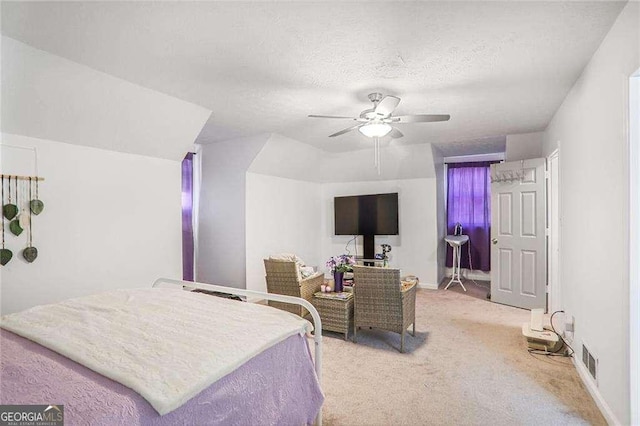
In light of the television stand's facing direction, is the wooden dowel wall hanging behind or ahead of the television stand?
ahead

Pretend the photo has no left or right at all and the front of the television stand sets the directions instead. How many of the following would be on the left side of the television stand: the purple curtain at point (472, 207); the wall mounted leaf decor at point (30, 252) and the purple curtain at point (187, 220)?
1

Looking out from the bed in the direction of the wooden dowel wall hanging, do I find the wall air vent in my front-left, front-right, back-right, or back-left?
back-right

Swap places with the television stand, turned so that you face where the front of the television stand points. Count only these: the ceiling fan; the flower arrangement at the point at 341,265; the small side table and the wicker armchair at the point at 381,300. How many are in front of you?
4

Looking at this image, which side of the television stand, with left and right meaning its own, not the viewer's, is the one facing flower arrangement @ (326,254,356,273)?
front

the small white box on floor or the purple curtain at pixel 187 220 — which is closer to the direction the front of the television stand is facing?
the small white box on floor

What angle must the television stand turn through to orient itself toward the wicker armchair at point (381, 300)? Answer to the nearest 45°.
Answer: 0° — it already faces it

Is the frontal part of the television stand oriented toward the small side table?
yes

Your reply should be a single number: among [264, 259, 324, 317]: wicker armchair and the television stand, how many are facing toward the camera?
1

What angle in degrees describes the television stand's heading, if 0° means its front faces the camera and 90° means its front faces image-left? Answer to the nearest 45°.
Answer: approximately 0°
